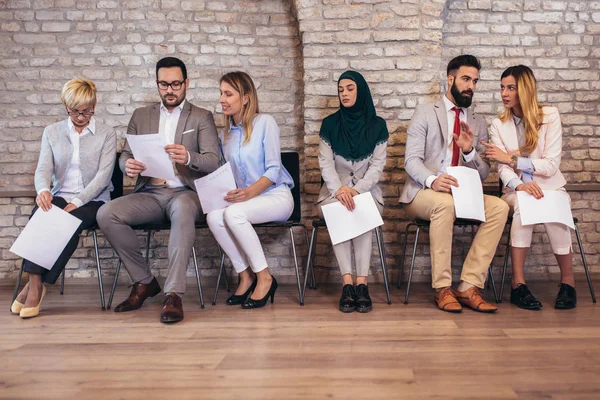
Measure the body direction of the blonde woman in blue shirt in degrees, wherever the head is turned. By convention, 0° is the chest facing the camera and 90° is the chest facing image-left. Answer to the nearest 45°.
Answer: approximately 45°

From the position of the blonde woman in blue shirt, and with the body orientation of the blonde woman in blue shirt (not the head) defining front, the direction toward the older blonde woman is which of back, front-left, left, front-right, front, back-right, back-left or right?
front-right

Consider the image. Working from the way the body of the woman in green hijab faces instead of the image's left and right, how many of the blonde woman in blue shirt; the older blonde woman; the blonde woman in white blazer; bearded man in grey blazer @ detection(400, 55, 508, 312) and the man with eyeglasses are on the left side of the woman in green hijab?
2

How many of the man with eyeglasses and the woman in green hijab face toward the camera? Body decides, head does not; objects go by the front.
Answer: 2

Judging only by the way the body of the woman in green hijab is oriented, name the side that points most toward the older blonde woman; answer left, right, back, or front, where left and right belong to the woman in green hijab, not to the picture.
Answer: right

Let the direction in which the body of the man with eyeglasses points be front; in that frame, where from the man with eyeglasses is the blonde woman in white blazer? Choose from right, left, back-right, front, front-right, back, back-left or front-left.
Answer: left

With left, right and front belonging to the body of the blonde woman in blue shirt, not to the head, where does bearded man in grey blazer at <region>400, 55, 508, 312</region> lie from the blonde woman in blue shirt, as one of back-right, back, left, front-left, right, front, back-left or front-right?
back-left

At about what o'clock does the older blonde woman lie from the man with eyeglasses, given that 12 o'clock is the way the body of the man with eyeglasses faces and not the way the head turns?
The older blonde woman is roughly at 4 o'clock from the man with eyeglasses.
